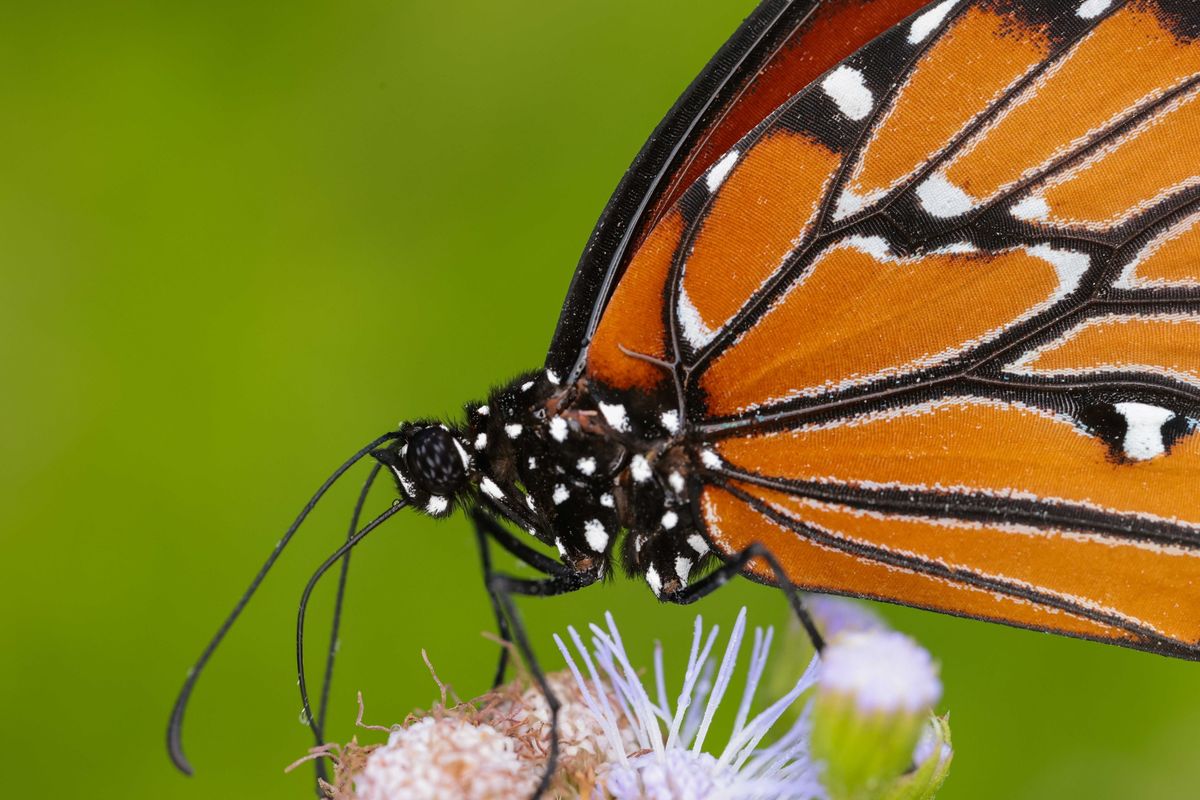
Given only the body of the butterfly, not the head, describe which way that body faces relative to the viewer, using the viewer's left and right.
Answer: facing to the left of the viewer

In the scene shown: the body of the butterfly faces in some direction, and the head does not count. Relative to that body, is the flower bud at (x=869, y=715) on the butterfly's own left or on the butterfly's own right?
on the butterfly's own left
